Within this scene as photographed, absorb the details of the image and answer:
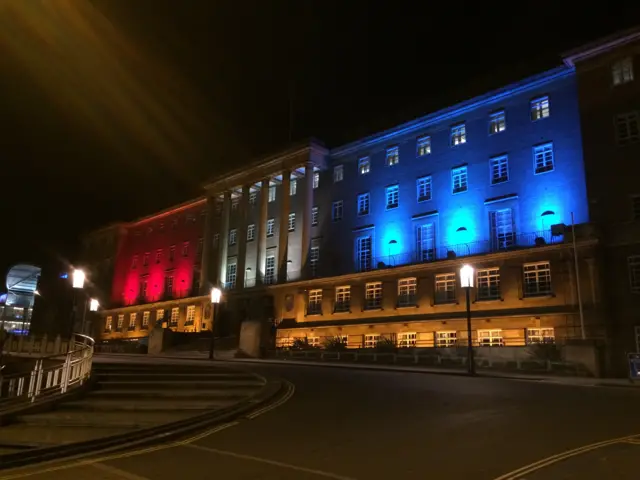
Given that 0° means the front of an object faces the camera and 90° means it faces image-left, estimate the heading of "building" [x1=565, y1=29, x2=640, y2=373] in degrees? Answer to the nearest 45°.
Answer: approximately 45°

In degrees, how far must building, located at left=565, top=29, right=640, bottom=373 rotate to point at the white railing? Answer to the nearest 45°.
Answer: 0° — it already faces it
